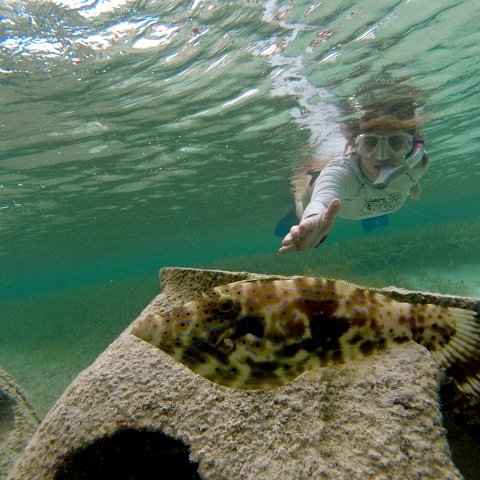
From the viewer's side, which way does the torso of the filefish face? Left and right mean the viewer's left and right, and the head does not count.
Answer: facing to the left of the viewer

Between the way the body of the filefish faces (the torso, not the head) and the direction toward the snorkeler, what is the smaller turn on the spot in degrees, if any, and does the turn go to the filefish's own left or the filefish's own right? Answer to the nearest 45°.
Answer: approximately 90° to the filefish's own right

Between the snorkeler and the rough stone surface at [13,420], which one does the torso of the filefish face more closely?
the rough stone surface
